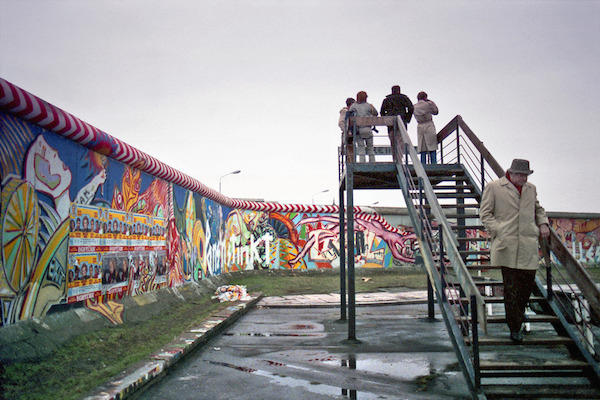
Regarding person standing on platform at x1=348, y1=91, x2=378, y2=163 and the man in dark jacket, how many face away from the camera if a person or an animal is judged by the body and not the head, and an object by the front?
2

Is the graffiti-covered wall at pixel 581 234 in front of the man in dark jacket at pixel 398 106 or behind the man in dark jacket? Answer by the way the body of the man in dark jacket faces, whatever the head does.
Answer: in front

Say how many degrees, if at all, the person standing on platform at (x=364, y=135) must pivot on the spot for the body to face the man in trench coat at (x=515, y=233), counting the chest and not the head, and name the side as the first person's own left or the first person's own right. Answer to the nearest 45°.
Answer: approximately 180°

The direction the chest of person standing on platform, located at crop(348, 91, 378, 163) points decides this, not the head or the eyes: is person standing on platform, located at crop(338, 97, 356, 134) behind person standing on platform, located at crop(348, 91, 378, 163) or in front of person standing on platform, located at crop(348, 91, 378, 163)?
in front

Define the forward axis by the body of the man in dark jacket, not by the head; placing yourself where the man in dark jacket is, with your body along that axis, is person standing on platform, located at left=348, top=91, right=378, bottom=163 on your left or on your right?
on your left

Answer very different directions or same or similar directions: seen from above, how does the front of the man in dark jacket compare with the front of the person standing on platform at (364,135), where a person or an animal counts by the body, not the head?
same or similar directions

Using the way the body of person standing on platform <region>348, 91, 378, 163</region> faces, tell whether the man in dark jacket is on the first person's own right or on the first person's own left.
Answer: on the first person's own right

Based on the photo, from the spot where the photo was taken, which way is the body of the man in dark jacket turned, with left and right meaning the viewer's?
facing away from the viewer

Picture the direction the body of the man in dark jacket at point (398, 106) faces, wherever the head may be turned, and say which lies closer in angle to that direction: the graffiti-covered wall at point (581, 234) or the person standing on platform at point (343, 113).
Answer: the graffiti-covered wall

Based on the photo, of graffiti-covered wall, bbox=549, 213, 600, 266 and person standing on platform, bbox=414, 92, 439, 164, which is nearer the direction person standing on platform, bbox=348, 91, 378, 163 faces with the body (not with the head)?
the graffiti-covered wall

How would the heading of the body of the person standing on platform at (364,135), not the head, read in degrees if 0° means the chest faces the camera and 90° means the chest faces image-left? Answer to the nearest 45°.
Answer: approximately 180°

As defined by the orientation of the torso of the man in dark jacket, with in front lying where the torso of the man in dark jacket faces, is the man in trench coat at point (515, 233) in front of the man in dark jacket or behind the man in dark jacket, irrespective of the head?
behind

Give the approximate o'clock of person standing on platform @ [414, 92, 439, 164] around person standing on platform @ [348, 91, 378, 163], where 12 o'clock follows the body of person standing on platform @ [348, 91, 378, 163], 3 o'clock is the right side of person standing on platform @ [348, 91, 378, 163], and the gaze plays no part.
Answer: person standing on platform @ [414, 92, 439, 164] is roughly at 2 o'clock from person standing on platform @ [348, 91, 378, 163].
